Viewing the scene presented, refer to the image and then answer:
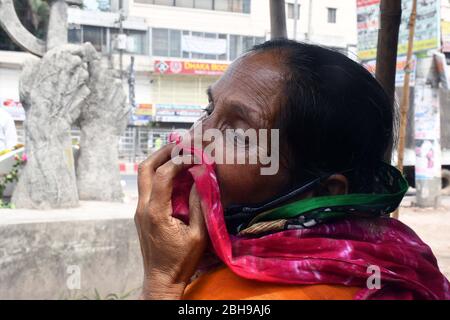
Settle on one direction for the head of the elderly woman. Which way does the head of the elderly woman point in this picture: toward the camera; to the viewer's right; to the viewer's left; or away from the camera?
to the viewer's left

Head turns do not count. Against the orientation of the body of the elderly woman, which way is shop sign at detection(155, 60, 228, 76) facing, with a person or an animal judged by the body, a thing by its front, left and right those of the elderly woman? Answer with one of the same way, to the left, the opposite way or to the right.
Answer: to the left

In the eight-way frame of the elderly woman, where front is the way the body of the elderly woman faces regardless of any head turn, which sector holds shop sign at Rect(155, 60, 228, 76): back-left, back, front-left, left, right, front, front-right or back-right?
right

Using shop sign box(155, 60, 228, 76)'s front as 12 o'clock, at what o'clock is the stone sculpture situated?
The stone sculpture is roughly at 12 o'clock from the shop sign.

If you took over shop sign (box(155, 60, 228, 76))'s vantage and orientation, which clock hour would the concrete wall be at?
The concrete wall is roughly at 12 o'clock from the shop sign.

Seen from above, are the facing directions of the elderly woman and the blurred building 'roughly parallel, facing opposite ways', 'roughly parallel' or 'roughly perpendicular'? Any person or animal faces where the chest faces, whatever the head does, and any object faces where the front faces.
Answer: roughly perpendicular

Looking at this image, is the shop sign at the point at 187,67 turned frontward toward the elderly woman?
yes

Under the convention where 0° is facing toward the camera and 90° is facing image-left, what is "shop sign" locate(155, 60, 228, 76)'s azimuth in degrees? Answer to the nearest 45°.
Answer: approximately 0°

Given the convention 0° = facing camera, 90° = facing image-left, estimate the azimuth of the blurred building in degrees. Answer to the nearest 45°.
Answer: approximately 0°

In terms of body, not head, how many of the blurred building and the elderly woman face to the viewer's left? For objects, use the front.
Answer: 1

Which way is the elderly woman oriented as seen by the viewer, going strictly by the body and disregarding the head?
to the viewer's left
